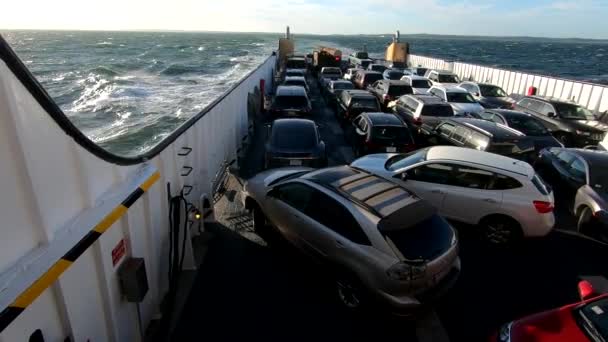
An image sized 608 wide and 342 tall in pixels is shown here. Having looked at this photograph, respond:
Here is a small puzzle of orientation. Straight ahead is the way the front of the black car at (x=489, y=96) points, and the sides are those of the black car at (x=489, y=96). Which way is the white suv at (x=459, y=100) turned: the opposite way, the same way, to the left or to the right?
the same way

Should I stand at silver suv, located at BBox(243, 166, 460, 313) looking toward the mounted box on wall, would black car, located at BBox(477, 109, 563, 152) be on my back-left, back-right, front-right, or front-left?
back-right

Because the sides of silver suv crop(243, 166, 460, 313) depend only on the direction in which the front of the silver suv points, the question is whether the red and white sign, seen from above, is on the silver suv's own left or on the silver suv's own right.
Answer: on the silver suv's own left

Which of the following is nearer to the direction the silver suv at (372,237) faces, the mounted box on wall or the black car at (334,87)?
the black car

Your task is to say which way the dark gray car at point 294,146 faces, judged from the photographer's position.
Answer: facing away from the viewer

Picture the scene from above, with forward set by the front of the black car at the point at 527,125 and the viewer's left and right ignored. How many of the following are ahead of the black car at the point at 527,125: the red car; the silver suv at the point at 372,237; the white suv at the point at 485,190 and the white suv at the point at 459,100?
1

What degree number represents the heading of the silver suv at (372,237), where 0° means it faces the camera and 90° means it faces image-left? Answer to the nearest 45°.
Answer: approximately 135°
